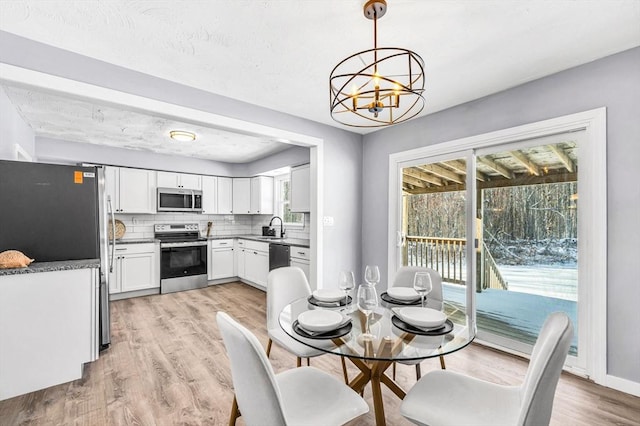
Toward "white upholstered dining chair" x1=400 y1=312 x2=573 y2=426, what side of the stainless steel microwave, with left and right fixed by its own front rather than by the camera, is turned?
front

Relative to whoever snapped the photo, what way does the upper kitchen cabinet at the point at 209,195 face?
facing the viewer

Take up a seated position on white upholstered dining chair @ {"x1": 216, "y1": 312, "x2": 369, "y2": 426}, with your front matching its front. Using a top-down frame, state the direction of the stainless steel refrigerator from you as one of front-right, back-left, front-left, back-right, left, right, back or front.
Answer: left

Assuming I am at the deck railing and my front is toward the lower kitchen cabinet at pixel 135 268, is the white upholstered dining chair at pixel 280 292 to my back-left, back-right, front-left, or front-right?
front-left

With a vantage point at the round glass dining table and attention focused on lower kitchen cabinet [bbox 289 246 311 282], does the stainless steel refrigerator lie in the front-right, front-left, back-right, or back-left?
front-left

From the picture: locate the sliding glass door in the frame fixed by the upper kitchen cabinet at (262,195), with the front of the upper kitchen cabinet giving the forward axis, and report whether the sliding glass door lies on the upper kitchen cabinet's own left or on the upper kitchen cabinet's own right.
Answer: on the upper kitchen cabinet's own left

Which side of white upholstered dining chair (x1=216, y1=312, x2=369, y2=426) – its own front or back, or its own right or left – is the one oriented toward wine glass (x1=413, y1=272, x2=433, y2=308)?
front

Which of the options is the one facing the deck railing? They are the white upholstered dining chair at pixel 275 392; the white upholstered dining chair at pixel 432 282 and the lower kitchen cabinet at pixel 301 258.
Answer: the white upholstered dining chair at pixel 275 392

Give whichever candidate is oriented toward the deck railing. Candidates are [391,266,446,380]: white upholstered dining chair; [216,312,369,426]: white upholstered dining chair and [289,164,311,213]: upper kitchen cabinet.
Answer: [216,312,369,426]: white upholstered dining chair

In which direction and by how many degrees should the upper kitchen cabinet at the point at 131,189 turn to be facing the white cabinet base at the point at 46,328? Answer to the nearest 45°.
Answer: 0° — it already faces it

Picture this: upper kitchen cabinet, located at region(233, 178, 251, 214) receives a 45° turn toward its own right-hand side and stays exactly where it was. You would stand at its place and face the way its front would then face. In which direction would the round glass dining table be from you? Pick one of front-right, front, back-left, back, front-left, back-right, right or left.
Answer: front-left

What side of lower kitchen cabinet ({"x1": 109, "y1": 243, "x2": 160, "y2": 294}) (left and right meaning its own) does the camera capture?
front

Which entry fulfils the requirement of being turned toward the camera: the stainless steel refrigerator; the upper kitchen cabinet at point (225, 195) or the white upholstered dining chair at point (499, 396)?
the upper kitchen cabinet

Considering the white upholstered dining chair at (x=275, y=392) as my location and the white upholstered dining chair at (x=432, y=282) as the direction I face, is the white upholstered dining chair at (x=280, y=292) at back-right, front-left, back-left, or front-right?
front-left

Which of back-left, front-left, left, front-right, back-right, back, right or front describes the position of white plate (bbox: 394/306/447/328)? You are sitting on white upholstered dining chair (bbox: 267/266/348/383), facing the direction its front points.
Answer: front

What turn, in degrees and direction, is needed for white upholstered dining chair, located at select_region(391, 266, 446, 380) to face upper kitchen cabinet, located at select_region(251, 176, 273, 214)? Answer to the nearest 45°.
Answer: approximately 90° to its right

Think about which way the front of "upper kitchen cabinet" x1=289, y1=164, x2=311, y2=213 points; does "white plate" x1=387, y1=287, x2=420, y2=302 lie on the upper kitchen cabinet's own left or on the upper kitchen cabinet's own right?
on the upper kitchen cabinet's own left
